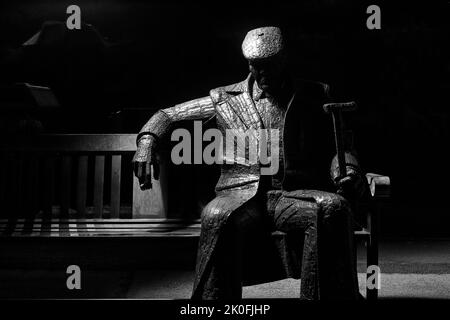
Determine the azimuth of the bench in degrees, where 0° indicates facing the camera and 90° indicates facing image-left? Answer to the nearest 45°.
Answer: approximately 0°

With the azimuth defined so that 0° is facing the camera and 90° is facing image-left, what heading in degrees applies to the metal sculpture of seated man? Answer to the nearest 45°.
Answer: approximately 0°
